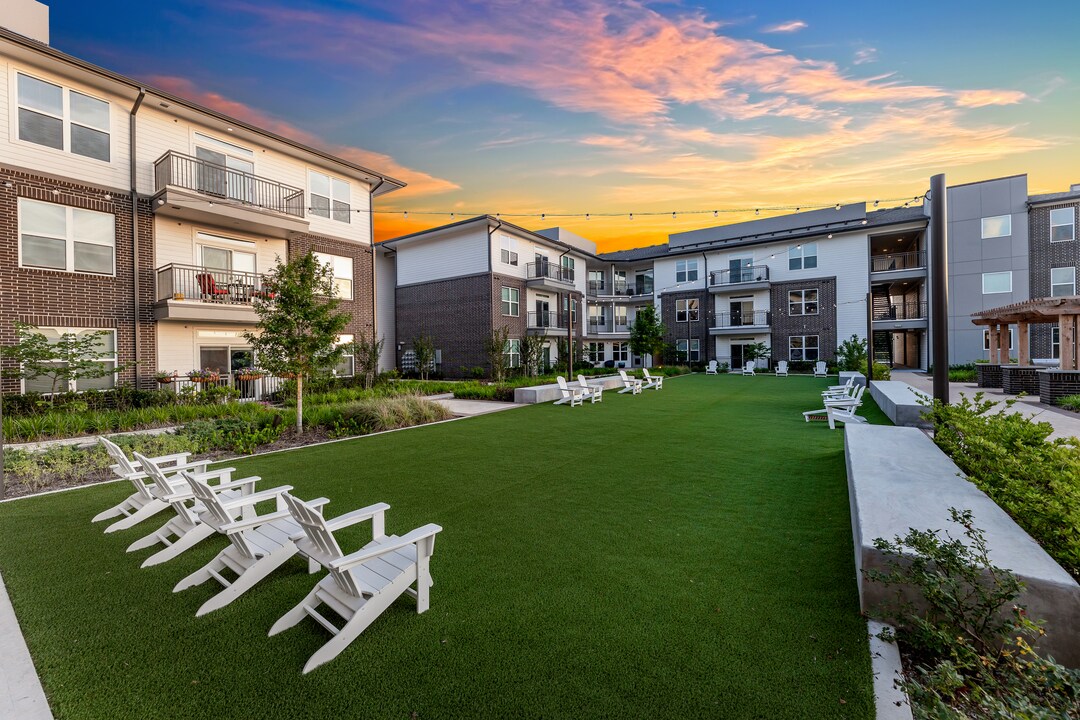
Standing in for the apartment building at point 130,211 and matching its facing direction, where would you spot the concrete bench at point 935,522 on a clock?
The concrete bench is roughly at 1 o'clock from the apartment building.

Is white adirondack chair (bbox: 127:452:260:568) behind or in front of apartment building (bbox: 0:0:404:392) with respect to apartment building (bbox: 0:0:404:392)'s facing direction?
in front

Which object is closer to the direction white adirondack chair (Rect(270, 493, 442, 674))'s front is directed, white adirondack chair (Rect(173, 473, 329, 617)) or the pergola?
the pergola

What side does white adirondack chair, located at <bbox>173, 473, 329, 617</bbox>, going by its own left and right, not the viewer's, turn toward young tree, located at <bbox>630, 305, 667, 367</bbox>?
front

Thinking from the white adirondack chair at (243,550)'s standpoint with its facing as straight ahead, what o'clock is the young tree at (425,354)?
The young tree is roughly at 11 o'clock from the white adirondack chair.

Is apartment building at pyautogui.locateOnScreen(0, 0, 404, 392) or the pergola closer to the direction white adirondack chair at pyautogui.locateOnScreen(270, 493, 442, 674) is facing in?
the pergola

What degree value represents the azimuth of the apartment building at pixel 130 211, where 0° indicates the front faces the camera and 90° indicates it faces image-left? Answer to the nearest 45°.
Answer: approximately 315°

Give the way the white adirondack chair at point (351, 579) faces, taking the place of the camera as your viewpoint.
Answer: facing away from the viewer and to the right of the viewer

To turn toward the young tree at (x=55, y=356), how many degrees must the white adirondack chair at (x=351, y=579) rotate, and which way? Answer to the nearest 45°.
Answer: approximately 90° to its left

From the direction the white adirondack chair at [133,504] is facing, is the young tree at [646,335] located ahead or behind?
ahead

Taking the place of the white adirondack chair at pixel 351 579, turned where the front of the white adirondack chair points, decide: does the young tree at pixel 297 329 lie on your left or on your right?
on your left

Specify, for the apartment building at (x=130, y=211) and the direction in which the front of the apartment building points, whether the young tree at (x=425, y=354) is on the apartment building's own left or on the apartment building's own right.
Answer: on the apartment building's own left

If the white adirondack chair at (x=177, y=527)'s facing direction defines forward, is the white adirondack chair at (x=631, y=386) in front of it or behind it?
in front
